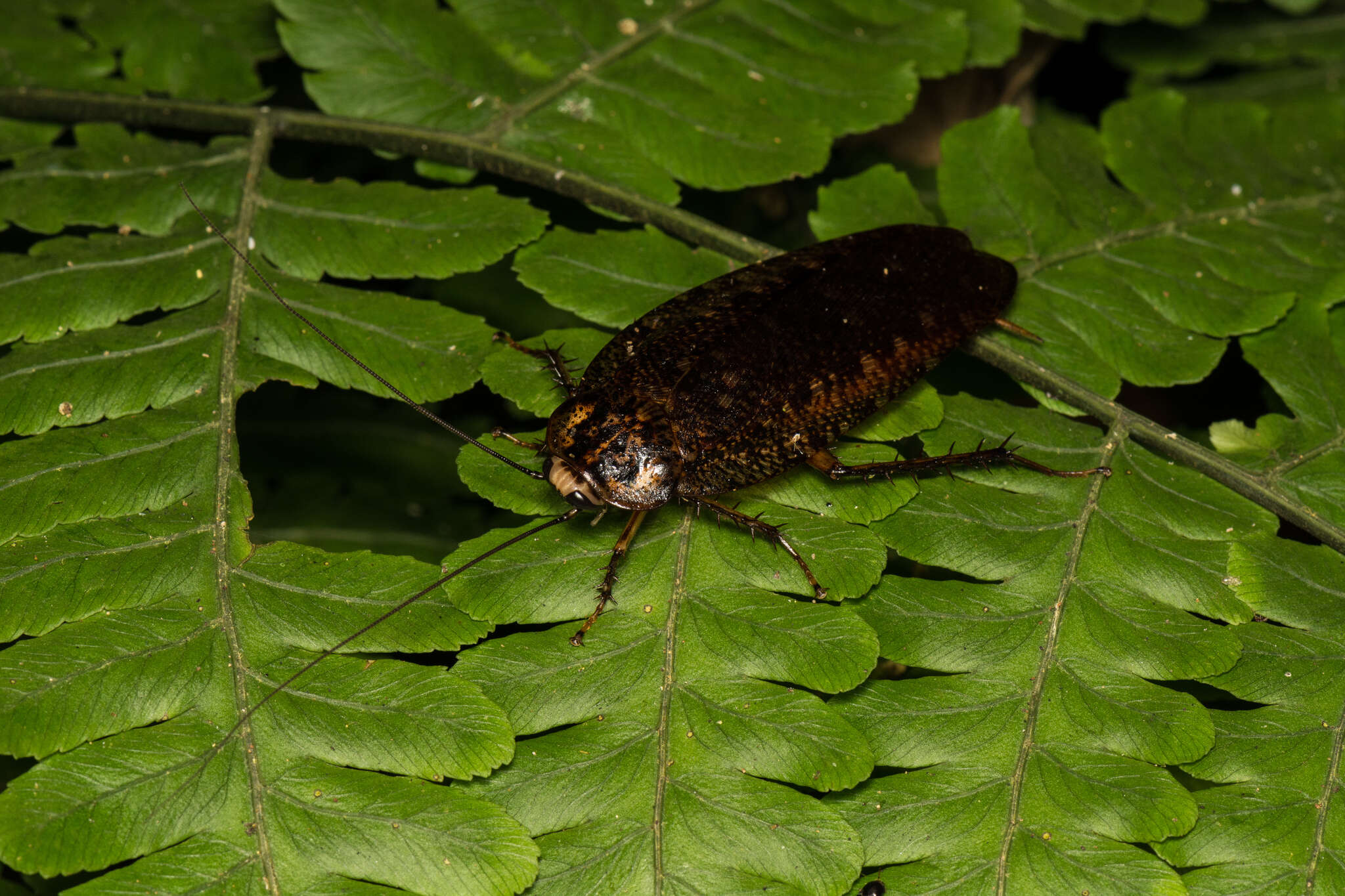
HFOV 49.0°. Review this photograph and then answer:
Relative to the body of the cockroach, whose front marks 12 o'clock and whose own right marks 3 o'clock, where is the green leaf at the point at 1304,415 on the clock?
The green leaf is roughly at 7 o'clock from the cockroach.

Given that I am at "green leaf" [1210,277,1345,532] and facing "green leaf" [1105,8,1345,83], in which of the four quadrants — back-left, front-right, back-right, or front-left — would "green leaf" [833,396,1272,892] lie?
back-left

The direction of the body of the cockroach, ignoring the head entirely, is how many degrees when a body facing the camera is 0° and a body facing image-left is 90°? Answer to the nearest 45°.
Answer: approximately 45°

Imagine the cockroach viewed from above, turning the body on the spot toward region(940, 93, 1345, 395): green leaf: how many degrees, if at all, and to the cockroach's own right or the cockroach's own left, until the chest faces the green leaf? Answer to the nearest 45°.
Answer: approximately 180°

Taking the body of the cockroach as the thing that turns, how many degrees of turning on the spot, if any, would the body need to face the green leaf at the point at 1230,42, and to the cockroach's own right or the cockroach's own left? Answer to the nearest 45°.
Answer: approximately 180°

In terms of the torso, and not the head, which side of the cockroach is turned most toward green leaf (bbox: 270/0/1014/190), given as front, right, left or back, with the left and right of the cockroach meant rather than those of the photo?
right
